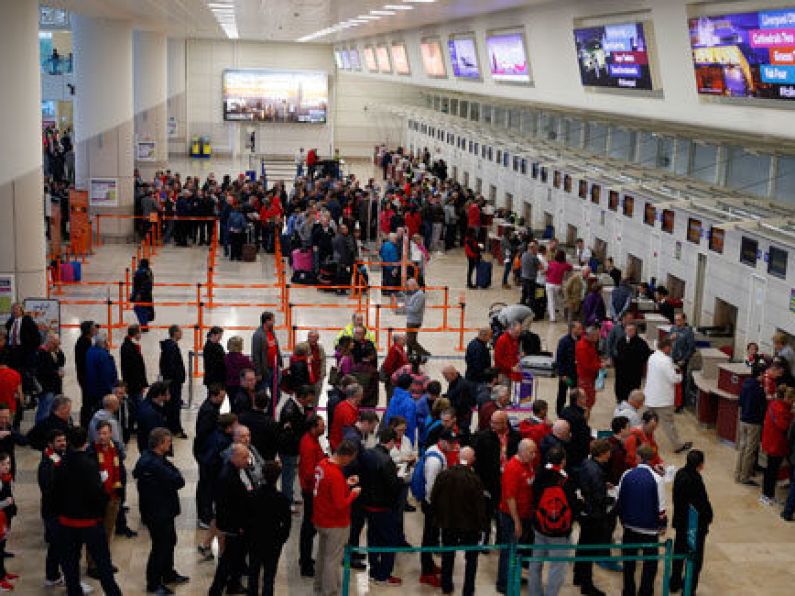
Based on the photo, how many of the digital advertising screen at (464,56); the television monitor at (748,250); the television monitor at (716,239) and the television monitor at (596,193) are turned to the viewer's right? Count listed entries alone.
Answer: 0

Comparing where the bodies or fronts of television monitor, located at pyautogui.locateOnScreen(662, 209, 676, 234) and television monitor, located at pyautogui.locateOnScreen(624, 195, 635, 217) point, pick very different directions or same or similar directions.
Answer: same or similar directions

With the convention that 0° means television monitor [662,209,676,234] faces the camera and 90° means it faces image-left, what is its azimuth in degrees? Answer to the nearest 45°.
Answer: approximately 45°

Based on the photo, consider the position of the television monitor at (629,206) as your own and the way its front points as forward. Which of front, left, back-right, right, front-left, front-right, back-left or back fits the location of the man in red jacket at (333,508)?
front-left

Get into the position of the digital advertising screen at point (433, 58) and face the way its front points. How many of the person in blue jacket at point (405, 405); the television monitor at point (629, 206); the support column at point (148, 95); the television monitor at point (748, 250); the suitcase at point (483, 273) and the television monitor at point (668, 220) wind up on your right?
1

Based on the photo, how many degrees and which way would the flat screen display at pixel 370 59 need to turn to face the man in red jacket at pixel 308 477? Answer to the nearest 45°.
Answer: approximately 45° to its left

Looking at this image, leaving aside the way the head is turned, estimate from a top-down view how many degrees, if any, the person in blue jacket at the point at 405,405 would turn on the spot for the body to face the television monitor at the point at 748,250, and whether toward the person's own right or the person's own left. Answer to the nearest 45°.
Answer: approximately 45° to the person's own right

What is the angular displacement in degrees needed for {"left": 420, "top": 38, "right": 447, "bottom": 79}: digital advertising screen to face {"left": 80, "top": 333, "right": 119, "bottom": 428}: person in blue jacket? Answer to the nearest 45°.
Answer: approximately 45° to its left

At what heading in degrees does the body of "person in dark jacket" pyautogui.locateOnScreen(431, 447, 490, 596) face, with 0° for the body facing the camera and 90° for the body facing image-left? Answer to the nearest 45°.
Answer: approximately 180°

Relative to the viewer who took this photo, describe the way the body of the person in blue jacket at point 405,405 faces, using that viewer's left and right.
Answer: facing away from the viewer

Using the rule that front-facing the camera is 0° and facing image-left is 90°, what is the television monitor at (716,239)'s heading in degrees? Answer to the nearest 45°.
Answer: approximately 45°

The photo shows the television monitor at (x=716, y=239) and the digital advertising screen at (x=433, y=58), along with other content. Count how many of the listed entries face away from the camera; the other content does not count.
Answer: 0

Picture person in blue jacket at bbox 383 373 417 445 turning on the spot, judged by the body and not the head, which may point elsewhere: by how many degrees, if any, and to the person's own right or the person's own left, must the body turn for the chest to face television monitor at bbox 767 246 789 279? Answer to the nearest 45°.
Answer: approximately 45° to the person's own right

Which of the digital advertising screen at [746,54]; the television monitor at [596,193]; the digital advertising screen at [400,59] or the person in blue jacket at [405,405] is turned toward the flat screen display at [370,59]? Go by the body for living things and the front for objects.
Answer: the person in blue jacket

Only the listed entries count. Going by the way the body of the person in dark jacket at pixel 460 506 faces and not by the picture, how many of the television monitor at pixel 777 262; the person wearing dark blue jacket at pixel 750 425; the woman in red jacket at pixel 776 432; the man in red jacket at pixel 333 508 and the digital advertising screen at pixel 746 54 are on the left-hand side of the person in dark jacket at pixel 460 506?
1

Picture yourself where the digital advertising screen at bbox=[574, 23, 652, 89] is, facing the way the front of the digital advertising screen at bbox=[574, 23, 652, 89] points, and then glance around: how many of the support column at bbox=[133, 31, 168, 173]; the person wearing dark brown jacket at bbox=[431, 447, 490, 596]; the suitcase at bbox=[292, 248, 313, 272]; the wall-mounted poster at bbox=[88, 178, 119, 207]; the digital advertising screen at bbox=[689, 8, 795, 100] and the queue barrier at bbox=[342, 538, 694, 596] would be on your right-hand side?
3

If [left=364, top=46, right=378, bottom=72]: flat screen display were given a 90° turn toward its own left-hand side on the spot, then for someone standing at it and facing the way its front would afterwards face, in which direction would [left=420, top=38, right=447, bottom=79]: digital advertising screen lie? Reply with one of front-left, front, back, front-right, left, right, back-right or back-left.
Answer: front-right
